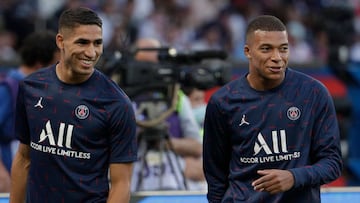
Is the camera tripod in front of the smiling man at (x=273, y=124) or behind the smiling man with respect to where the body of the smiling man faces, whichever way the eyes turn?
behind

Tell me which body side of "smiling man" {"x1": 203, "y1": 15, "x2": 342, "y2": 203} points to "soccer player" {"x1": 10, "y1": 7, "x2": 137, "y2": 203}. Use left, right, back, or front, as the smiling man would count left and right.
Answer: right

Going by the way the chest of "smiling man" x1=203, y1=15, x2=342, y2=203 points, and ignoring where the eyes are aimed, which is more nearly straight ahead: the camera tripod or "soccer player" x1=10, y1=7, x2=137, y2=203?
the soccer player

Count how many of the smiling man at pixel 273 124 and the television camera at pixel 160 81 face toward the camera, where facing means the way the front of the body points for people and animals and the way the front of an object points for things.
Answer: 1

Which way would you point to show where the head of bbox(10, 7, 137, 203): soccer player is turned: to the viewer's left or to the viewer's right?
to the viewer's right

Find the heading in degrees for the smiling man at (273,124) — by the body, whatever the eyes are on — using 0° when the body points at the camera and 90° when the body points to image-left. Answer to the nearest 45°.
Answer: approximately 0°

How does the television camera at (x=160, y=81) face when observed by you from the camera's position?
facing to the right of the viewer
